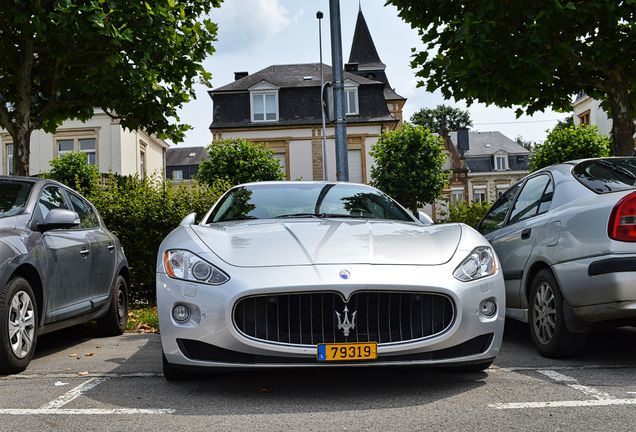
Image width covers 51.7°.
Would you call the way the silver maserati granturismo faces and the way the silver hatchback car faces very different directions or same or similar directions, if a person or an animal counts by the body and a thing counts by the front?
very different directions

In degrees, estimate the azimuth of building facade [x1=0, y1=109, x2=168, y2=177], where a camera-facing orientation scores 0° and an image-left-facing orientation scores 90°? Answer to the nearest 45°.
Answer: approximately 0°

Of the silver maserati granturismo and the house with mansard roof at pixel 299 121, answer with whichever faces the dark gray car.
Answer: the house with mansard roof

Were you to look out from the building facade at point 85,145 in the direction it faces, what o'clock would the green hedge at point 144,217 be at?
The green hedge is roughly at 12 o'clock from the building facade.

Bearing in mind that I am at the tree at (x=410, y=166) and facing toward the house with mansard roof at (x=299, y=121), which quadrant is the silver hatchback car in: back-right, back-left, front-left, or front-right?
back-left

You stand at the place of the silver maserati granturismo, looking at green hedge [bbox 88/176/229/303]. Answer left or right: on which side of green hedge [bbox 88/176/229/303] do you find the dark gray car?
left

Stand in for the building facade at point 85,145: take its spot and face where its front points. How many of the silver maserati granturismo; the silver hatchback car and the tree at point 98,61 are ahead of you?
3

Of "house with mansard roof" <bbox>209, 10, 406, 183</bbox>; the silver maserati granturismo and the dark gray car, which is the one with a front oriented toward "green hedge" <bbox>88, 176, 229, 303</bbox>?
the house with mansard roof

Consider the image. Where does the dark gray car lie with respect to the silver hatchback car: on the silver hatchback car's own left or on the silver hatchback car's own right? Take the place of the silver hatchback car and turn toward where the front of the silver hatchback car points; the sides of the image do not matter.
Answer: on the silver hatchback car's own left

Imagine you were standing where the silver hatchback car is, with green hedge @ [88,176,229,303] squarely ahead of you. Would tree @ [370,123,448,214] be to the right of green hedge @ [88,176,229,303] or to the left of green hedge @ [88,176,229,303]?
right

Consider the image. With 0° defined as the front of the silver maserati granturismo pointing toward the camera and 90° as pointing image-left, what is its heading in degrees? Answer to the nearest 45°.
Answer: approximately 0°
